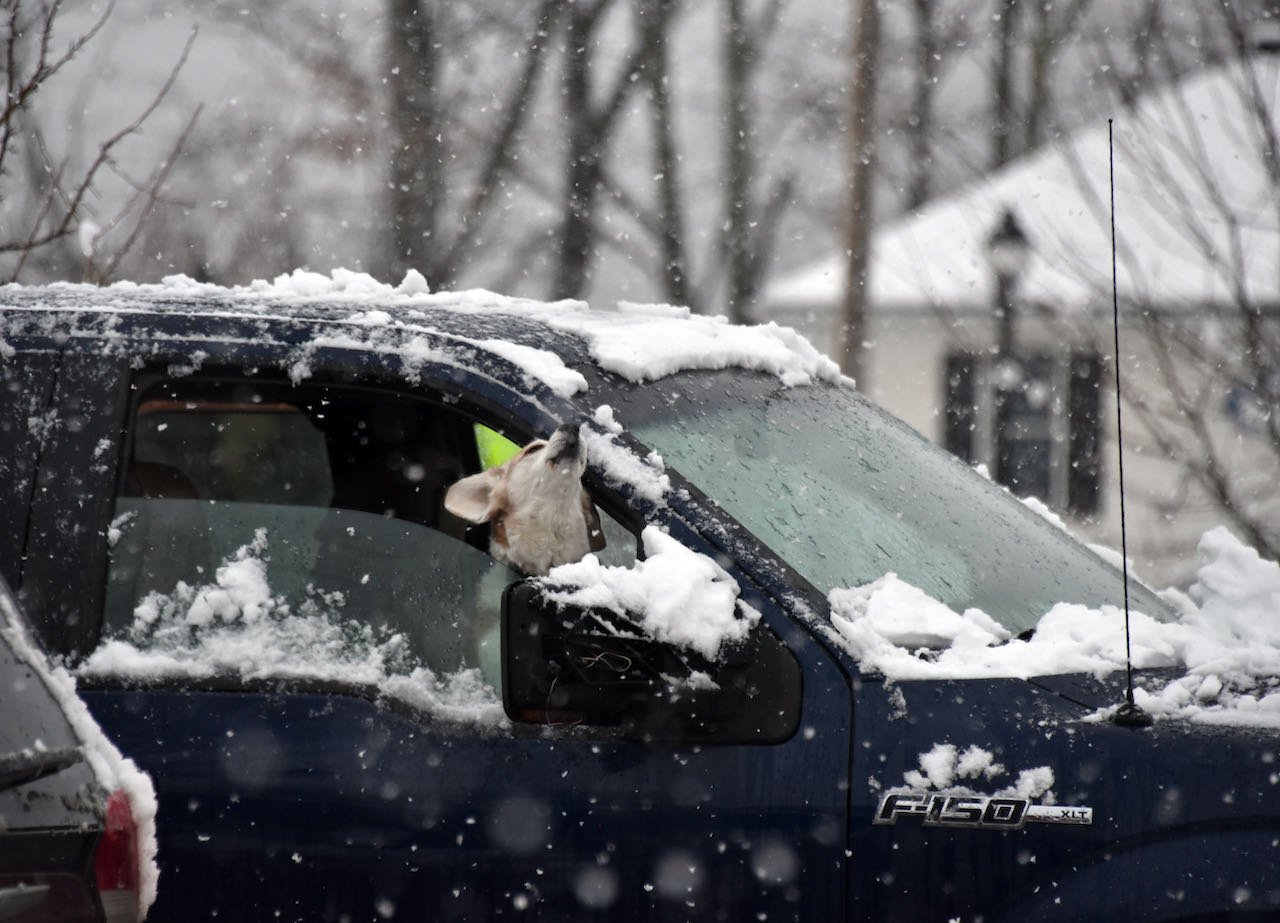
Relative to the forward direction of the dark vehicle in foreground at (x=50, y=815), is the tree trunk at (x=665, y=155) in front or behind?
in front

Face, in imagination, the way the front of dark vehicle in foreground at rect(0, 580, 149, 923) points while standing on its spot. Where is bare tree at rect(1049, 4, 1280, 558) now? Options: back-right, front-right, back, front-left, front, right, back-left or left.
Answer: front-right

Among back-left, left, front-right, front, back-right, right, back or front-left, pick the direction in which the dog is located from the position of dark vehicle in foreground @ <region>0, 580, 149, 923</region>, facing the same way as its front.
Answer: front-right

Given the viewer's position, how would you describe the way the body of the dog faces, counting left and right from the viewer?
facing the viewer and to the right of the viewer

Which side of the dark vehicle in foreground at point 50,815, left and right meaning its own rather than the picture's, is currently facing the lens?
back

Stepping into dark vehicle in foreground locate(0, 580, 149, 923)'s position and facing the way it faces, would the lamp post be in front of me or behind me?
in front

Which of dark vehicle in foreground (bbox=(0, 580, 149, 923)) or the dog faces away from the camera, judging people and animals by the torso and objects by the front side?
the dark vehicle in foreground

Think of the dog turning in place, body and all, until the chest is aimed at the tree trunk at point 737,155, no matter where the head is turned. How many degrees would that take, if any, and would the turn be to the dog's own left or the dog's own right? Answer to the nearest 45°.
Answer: approximately 135° to the dog's own left

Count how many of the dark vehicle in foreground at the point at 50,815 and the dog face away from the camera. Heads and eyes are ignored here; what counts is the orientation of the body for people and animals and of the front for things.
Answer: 1

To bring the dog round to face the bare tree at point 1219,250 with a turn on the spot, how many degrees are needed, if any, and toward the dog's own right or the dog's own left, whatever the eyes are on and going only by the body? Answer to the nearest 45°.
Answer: approximately 90° to the dog's own left

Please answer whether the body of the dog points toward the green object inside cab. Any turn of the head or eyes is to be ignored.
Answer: no

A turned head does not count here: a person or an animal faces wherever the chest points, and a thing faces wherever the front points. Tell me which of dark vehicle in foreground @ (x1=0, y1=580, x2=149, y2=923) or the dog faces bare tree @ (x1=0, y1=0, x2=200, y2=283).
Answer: the dark vehicle in foreground
